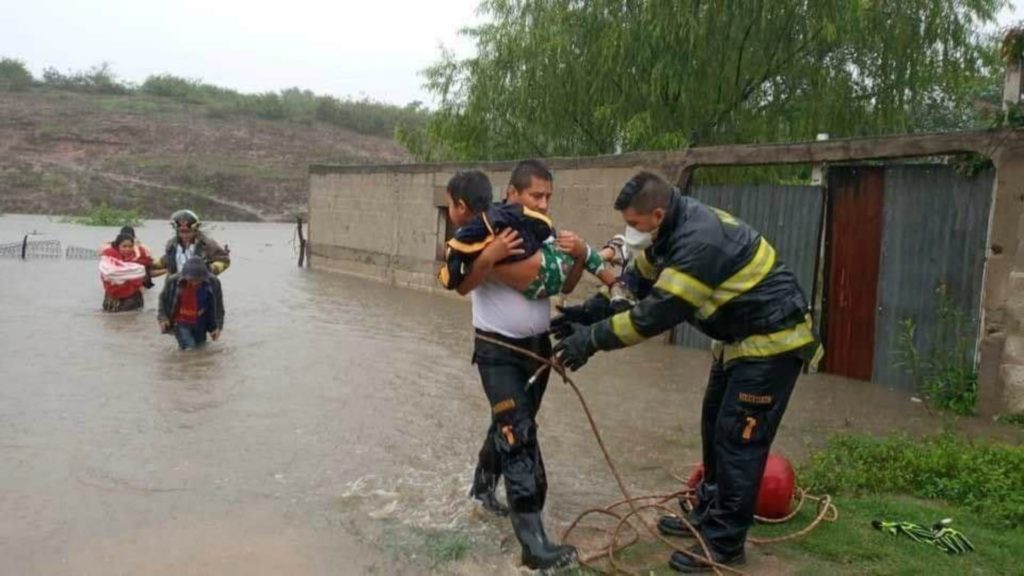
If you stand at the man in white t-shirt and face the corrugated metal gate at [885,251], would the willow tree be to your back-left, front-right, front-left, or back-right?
front-left

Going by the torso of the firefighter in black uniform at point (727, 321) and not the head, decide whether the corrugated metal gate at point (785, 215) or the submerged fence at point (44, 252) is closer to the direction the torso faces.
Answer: the submerged fence

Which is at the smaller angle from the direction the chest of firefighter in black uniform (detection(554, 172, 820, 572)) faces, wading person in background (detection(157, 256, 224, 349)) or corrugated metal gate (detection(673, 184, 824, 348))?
the wading person in background

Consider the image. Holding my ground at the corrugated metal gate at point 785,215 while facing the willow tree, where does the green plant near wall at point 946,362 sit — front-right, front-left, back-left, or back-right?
back-right

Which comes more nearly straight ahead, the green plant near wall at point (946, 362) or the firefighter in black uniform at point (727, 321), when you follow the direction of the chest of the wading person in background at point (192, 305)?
the firefighter in black uniform

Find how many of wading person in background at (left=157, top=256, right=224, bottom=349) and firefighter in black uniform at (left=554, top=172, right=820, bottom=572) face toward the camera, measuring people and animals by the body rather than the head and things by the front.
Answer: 1

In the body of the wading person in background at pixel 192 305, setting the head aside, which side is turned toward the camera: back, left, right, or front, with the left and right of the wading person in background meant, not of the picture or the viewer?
front

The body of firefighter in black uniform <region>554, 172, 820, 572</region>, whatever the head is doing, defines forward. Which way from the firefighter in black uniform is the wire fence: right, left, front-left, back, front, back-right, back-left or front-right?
front-right

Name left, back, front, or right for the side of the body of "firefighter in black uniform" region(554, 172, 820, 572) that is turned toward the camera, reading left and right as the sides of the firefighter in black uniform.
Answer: left

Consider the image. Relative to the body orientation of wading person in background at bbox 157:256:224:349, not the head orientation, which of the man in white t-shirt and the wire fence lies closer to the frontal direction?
the man in white t-shirt

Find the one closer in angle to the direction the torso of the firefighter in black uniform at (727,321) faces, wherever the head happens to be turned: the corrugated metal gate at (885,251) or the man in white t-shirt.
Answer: the man in white t-shirt

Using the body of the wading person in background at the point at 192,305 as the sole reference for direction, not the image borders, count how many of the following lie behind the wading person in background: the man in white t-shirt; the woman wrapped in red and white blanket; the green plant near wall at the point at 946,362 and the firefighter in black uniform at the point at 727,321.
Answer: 1

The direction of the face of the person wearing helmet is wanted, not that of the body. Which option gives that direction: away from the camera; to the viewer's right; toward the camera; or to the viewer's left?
toward the camera

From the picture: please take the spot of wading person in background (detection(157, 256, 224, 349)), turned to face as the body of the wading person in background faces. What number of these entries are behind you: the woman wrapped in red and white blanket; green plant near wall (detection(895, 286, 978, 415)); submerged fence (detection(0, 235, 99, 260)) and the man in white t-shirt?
2

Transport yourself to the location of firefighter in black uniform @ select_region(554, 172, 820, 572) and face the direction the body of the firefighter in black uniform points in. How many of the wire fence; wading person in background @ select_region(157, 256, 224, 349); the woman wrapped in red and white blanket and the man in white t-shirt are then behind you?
0

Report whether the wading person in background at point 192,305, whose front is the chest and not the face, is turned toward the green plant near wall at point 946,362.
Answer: no

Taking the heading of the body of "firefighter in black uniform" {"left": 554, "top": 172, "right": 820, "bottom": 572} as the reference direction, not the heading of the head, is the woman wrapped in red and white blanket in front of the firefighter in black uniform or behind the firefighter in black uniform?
in front

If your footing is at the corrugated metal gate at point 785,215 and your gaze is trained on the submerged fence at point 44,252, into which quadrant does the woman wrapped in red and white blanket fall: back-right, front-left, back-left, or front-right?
front-left

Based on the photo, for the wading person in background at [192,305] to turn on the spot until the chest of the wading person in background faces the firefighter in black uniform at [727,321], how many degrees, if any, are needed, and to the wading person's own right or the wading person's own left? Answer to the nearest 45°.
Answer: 0° — they already face them

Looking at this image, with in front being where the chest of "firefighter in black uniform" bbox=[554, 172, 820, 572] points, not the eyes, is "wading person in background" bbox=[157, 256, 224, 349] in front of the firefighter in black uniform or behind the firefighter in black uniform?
in front

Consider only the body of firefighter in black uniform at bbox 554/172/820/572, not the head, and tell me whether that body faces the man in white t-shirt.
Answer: yes
